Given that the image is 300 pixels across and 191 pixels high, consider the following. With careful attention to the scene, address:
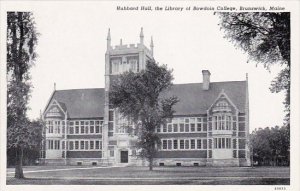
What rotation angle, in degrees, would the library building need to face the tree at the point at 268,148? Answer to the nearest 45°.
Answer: approximately 135° to its left

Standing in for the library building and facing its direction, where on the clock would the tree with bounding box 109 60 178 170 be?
The tree is roughly at 12 o'clock from the library building.

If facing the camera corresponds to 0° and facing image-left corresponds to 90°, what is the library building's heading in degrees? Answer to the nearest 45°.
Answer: approximately 0°
